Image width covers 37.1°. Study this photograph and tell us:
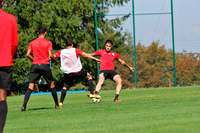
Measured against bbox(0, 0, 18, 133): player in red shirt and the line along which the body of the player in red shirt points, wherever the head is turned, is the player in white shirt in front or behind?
in front
